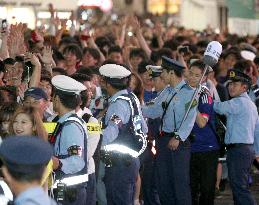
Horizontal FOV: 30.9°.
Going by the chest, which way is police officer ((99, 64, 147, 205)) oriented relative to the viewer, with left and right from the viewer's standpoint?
facing away from the viewer and to the left of the viewer

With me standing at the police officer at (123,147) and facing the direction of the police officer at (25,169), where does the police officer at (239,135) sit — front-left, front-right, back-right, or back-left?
back-left

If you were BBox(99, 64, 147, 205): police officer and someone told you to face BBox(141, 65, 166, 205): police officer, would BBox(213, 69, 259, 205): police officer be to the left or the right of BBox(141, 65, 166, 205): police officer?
right

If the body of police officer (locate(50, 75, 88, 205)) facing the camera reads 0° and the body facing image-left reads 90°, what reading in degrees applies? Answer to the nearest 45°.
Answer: approximately 90°

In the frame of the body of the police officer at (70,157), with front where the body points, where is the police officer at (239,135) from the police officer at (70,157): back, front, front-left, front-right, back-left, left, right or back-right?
back-right

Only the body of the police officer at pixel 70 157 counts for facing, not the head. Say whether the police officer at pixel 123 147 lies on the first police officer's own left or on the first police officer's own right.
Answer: on the first police officer's own right
